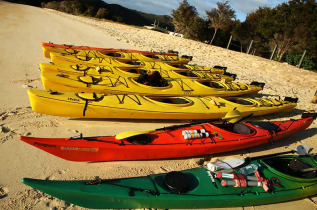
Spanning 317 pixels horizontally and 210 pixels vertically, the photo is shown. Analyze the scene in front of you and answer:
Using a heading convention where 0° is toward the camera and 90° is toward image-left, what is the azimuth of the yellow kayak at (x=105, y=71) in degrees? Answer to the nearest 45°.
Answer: approximately 90°

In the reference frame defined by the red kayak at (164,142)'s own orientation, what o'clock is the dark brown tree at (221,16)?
The dark brown tree is roughly at 3 o'clock from the red kayak.

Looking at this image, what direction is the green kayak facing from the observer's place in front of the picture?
facing to the left of the viewer

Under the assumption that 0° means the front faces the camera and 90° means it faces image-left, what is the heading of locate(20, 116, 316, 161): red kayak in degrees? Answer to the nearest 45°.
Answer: approximately 90°

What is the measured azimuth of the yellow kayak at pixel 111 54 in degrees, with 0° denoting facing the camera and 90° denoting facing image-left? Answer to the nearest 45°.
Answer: approximately 90°
